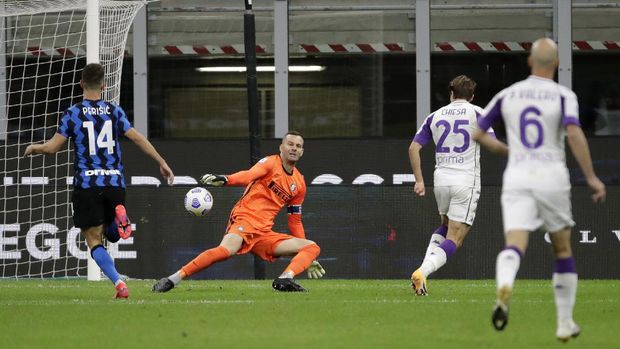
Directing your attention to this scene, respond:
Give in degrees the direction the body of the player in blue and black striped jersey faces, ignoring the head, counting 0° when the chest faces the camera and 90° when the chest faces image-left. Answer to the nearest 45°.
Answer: approximately 180°

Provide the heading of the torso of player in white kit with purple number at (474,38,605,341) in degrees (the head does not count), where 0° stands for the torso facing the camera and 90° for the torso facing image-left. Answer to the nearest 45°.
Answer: approximately 180°

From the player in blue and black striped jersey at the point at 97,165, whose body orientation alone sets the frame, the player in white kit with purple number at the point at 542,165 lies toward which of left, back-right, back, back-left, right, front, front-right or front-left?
back-right

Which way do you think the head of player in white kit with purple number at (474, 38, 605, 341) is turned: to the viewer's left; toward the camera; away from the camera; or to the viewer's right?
away from the camera

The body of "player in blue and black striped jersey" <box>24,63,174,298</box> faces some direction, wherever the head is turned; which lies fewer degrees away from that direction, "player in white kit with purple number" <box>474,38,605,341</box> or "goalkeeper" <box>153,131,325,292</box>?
the goalkeeper

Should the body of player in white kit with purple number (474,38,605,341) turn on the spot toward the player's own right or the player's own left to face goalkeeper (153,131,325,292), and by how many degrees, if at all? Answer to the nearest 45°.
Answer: approximately 45° to the player's own left

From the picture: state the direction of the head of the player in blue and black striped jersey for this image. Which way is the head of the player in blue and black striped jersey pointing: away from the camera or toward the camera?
away from the camera

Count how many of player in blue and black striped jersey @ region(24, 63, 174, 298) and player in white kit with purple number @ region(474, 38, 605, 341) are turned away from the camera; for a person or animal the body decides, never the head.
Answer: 2

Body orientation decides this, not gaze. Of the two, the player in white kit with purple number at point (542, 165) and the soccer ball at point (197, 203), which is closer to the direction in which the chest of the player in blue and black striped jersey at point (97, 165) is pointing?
the soccer ball
